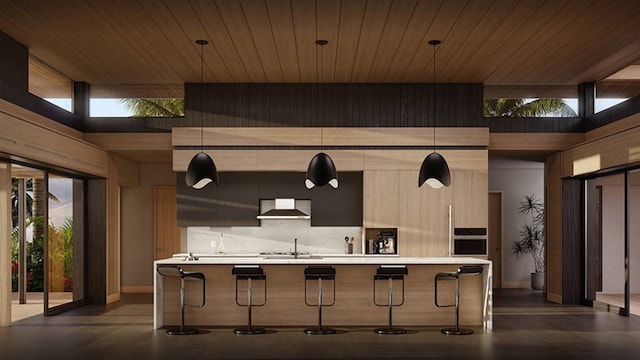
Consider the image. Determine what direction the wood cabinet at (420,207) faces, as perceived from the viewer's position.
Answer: facing the viewer

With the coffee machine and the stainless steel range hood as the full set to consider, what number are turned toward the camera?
2

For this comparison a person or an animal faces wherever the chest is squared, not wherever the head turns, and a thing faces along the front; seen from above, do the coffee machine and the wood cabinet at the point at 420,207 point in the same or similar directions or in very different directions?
same or similar directions

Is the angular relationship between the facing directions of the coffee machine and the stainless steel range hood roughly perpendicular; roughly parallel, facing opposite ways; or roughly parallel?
roughly parallel

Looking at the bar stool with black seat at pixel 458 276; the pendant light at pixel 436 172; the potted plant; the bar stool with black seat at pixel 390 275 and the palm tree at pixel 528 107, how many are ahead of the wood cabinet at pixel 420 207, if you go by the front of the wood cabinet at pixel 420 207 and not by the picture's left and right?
3

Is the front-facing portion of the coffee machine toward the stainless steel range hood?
no

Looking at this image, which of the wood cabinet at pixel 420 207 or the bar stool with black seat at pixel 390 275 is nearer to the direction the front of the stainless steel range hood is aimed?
the bar stool with black seat

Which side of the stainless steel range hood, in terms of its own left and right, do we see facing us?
front

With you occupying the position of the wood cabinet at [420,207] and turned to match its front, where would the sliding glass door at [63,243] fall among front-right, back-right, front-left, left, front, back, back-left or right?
right

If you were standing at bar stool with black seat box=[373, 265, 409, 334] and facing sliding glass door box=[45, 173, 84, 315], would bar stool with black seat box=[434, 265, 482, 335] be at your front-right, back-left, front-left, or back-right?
back-right

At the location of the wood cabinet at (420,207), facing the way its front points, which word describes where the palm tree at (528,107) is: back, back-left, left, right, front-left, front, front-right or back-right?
back-left

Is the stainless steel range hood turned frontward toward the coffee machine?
no

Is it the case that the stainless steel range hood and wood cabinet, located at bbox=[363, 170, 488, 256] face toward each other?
no

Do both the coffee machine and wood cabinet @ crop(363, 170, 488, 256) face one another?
no

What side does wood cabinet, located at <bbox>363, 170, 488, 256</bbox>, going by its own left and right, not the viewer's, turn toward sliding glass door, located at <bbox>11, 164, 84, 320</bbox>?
right

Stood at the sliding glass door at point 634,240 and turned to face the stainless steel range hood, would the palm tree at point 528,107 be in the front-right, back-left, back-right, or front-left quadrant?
front-right

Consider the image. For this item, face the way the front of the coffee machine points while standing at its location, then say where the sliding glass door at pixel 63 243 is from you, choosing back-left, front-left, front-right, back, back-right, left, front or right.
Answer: right

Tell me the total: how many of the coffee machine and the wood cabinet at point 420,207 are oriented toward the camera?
2
